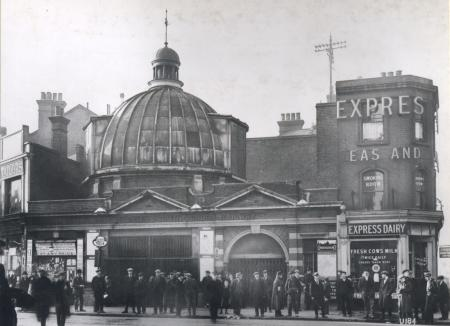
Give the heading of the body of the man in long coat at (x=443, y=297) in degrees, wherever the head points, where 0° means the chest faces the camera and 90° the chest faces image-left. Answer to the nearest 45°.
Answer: approximately 45°

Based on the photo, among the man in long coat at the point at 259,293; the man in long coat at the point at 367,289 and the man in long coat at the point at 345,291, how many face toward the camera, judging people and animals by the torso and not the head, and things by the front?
3

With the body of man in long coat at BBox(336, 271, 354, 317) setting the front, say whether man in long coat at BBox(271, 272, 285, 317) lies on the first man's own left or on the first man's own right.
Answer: on the first man's own right

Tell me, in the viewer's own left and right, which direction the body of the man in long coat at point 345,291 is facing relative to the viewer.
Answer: facing the viewer

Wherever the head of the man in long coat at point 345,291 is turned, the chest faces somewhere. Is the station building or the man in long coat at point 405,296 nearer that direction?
the man in long coat

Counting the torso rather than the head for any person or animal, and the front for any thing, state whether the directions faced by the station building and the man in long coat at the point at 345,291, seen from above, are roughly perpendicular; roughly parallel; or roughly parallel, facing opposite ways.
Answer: roughly parallel

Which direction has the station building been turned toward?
toward the camera

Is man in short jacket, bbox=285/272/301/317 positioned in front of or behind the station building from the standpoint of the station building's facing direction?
in front

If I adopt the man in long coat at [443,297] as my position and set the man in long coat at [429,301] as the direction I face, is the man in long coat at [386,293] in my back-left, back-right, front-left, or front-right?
front-right

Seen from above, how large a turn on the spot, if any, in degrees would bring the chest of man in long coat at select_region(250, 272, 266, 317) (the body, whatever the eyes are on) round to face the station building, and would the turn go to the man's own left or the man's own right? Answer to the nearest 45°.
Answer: approximately 180°

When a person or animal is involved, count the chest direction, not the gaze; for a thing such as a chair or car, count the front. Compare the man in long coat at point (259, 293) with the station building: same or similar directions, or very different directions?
same or similar directions

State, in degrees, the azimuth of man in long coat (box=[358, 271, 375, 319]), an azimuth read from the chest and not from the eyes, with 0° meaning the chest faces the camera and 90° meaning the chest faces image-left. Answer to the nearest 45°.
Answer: approximately 0°

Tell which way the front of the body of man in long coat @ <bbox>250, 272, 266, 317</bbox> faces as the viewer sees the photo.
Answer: toward the camera
